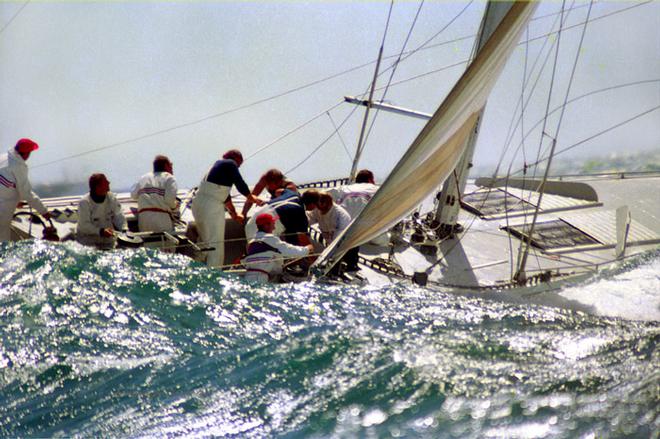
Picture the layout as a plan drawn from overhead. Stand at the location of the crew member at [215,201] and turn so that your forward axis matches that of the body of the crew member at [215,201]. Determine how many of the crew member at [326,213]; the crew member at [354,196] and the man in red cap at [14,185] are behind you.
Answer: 1

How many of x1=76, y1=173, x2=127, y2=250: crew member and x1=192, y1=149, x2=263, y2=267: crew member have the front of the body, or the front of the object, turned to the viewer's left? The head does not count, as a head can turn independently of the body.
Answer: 0

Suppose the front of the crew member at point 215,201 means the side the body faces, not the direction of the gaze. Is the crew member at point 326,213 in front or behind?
in front

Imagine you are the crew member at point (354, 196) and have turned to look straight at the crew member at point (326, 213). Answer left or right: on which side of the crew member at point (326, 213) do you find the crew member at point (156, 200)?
right

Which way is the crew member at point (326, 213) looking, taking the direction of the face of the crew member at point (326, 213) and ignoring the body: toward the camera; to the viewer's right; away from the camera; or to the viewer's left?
to the viewer's left

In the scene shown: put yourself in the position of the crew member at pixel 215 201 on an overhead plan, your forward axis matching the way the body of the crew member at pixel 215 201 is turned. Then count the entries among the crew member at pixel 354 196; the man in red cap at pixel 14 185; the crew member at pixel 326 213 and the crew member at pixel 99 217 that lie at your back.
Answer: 2

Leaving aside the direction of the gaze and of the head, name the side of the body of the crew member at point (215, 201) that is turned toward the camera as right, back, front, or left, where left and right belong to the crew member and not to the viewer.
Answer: right

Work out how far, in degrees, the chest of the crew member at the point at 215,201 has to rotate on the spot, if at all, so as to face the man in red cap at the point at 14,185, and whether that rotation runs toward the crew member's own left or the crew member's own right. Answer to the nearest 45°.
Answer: approximately 180°

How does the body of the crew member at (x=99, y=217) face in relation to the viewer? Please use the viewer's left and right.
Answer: facing the viewer and to the right of the viewer

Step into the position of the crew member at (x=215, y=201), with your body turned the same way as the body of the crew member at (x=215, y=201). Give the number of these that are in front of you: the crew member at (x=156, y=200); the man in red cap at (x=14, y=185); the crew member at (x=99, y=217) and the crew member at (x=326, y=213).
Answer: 1

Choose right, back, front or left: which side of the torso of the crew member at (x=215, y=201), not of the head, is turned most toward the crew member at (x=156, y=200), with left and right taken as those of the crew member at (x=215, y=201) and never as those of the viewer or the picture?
back

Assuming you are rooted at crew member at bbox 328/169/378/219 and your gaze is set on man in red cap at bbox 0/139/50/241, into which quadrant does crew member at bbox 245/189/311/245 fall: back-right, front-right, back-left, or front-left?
front-left

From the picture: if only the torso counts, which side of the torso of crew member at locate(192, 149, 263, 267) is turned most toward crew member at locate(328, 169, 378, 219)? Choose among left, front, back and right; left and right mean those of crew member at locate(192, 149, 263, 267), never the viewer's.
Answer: front
